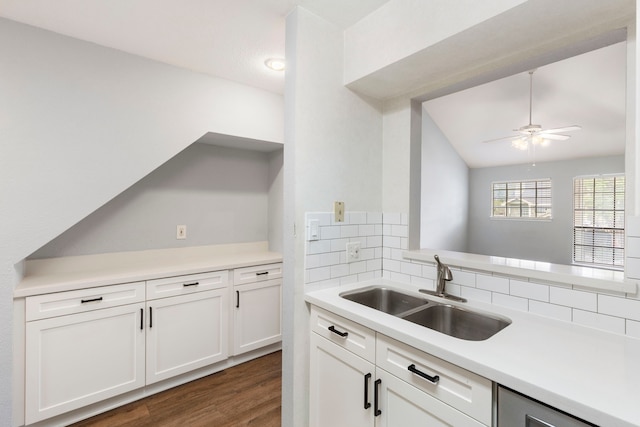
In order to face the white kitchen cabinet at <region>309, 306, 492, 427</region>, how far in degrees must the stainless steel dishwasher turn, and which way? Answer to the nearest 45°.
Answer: approximately 45° to its right

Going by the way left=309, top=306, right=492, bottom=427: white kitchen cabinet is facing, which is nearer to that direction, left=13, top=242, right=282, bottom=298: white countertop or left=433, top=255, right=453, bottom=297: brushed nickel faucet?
the white countertop

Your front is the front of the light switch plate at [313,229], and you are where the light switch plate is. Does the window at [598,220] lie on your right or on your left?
on your left

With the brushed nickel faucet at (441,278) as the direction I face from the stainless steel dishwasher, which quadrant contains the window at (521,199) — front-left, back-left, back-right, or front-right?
front-right

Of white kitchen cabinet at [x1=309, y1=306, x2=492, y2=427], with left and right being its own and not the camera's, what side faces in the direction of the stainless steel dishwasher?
left

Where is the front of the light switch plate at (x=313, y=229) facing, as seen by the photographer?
facing the viewer and to the right of the viewer

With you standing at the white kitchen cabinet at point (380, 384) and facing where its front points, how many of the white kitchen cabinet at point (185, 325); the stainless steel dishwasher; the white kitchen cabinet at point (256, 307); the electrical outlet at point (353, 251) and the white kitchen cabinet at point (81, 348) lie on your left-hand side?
1

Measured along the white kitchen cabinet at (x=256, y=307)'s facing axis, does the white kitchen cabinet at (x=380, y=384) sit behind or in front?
in front

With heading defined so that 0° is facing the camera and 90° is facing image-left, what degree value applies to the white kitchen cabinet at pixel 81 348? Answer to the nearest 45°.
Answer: approximately 315°

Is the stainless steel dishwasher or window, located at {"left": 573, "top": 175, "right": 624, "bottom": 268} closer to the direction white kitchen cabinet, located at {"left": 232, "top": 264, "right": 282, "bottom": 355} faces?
the stainless steel dishwasher

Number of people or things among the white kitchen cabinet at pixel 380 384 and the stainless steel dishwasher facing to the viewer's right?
0

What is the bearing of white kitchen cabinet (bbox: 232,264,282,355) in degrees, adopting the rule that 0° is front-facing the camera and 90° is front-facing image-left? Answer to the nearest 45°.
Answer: approximately 315°
